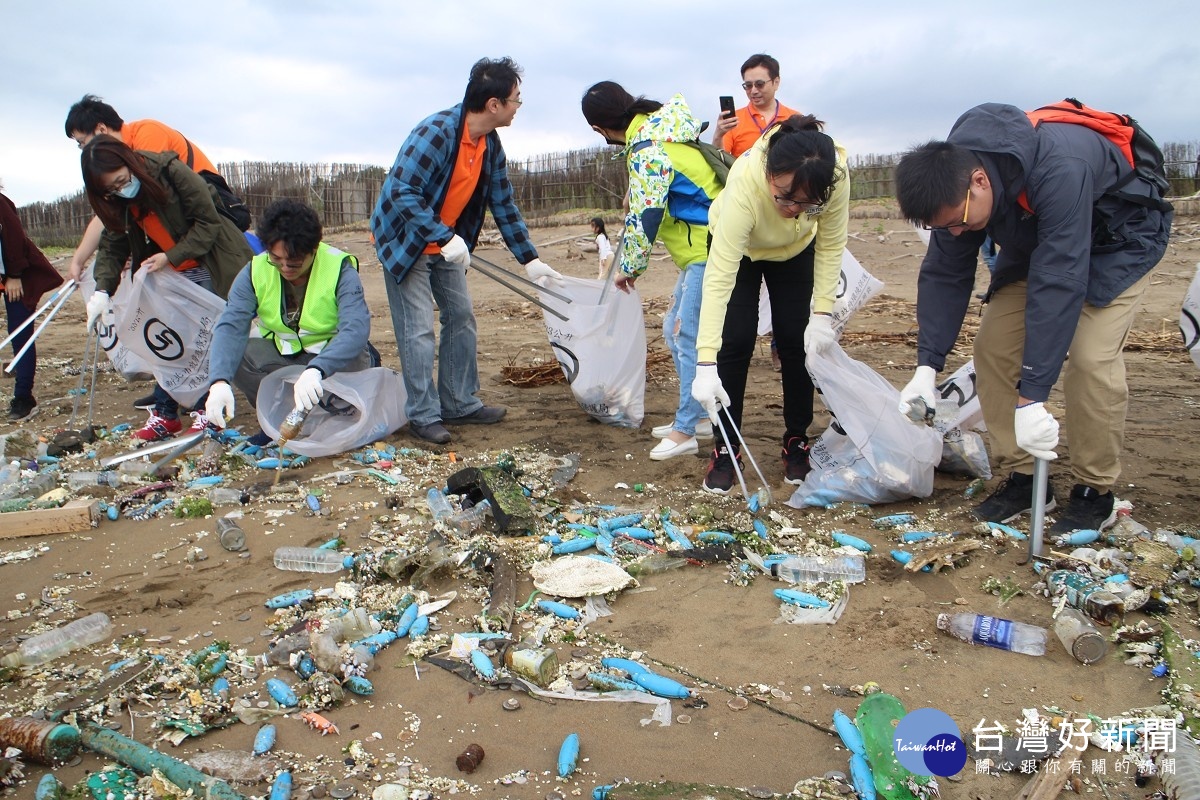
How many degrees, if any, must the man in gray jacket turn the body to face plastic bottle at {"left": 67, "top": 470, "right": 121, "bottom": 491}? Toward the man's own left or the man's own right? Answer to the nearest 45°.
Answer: approximately 45° to the man's own right

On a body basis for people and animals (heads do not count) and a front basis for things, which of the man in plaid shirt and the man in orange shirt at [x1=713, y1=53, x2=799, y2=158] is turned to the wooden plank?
the man in orange shirt

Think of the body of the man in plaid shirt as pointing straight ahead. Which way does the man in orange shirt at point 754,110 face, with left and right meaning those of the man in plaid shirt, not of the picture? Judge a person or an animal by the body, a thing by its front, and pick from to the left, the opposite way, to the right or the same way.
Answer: to the right

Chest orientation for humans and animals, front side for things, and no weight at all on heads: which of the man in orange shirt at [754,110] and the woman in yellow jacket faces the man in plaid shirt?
the man in orange shirt

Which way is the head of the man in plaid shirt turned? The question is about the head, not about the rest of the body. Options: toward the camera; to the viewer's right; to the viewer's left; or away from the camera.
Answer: to the viewer's right

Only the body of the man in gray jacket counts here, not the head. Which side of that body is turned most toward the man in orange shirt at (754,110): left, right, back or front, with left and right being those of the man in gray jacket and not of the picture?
right
